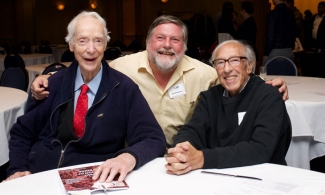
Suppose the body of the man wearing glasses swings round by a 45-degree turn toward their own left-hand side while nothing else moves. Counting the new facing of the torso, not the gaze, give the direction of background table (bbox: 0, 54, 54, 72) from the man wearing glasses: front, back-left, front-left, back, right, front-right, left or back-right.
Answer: back-right

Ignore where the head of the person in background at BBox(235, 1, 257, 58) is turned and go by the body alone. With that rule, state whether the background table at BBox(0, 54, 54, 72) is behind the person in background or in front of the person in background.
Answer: in front

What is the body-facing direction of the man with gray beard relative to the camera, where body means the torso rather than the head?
toward the camera

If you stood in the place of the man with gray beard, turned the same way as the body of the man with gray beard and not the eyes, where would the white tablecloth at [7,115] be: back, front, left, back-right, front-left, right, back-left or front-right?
right

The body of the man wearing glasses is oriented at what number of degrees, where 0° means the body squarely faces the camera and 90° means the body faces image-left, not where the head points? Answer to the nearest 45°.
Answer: approximately 45°

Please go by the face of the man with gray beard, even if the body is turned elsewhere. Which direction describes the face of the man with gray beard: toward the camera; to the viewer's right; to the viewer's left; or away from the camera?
toward the camera

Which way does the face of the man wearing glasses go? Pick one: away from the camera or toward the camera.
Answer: toward the camera

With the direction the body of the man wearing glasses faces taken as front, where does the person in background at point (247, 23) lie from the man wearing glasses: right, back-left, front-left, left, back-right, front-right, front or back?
back-right

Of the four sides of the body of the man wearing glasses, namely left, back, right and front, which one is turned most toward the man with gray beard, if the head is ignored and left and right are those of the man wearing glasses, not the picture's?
right

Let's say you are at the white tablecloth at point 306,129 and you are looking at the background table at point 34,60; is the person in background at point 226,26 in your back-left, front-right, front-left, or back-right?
front-right

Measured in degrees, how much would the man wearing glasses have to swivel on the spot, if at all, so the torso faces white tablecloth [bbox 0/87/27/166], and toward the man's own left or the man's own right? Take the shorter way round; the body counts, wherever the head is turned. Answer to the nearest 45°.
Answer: approximately 45° to the man's own right

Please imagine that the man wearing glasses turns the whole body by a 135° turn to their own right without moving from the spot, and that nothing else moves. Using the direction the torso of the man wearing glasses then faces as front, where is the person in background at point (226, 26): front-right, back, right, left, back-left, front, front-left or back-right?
front
